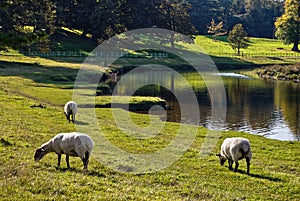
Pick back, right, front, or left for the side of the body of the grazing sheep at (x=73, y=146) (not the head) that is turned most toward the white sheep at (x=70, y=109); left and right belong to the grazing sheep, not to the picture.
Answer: right

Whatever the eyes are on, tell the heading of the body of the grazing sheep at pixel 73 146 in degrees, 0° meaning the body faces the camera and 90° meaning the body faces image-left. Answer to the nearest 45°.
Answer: approximately 90°

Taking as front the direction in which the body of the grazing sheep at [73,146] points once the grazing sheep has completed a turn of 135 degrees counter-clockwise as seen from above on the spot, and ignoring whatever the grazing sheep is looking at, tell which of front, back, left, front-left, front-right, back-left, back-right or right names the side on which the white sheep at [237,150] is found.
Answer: front-left
